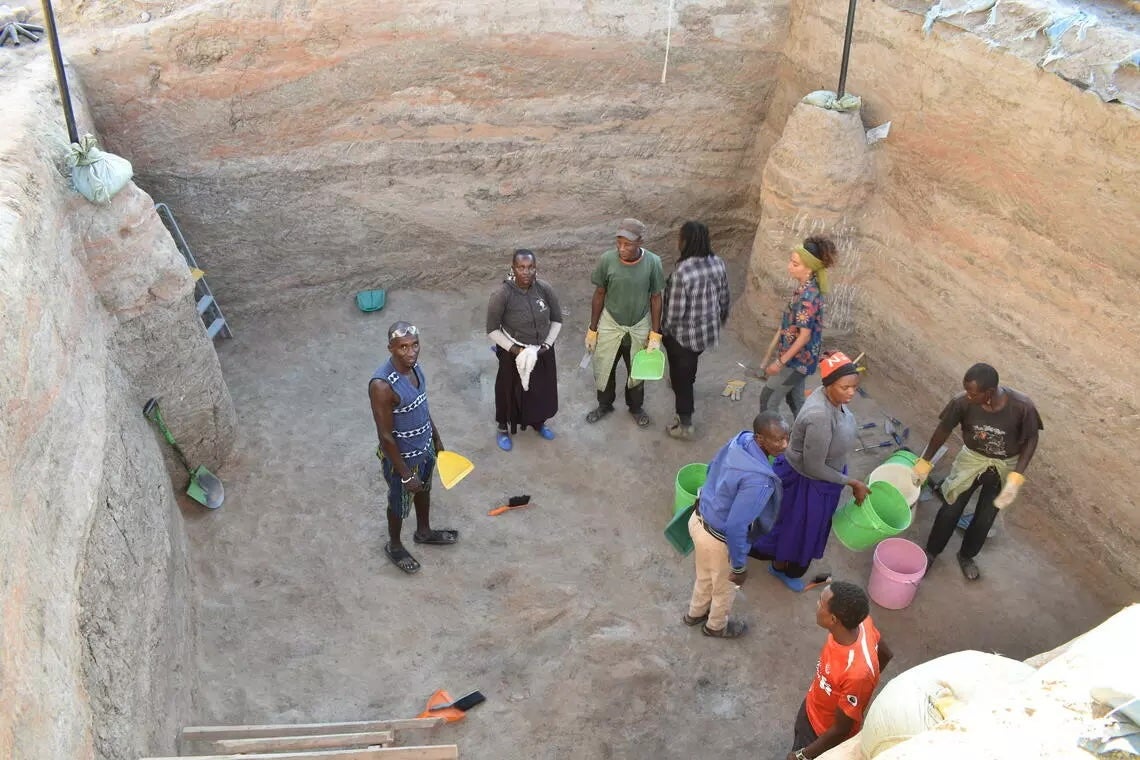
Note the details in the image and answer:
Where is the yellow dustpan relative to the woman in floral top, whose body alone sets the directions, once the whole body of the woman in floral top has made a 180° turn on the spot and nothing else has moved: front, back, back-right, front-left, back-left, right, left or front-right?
back-right

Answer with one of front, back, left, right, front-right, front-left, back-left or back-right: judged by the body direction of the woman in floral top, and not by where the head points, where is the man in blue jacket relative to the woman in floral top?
left

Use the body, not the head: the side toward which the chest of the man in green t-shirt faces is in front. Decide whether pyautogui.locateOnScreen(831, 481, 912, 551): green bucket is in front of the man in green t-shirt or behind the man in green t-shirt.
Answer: in front

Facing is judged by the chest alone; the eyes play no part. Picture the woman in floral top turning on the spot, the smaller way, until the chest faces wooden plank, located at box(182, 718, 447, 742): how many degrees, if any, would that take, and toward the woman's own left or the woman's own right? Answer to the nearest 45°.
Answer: approximately 45° to the woman's own left

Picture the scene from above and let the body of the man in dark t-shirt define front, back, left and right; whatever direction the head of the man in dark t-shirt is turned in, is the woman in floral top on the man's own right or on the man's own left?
on the man's own right

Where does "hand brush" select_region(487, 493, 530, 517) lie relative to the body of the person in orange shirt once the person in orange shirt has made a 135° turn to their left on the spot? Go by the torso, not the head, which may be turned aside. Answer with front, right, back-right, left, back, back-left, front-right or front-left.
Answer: back

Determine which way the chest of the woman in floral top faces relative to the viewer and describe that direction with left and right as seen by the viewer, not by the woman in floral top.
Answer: facing to the left of the viewer

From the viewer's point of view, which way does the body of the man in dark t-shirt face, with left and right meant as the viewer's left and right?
facing the viewer

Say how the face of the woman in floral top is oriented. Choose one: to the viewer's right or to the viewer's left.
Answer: to the viewer's left

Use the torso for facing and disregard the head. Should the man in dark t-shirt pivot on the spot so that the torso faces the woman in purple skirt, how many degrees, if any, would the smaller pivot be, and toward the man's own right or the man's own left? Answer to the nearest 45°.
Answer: approximately 45° to the man's own right
